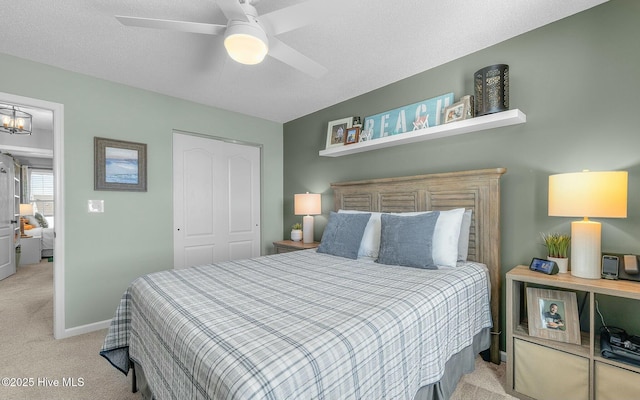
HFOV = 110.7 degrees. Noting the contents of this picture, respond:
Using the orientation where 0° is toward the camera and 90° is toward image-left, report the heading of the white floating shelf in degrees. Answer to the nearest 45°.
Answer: approximately 45°

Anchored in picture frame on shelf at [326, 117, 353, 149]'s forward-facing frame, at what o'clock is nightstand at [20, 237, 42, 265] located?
The nightstand is roughly at 2 o'clock from the picture frame on shelf.

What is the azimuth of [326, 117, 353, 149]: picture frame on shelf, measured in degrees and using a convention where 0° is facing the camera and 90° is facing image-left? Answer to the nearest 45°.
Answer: approximately 45°

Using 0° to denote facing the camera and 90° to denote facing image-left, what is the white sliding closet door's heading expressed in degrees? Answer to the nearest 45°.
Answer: approximately 315°

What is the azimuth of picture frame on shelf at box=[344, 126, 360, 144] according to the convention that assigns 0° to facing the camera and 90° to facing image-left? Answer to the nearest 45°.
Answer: approximately 45°

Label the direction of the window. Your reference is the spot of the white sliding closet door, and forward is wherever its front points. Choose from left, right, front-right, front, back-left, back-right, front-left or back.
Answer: back

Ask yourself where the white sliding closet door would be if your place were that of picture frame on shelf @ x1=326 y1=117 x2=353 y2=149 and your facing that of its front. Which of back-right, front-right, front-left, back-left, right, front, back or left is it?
front-right

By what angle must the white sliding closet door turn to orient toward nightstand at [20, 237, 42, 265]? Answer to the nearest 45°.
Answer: approximately 180°

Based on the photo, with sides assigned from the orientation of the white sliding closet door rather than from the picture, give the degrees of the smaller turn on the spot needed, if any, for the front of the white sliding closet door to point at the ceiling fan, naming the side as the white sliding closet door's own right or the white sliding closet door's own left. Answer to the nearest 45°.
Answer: approximately 45° to the white sliding closet door's own right

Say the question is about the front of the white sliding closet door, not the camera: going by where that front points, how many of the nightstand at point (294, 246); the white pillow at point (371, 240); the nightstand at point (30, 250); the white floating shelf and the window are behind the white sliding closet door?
2

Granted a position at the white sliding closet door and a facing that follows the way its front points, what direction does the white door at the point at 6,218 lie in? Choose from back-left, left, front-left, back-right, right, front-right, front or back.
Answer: back

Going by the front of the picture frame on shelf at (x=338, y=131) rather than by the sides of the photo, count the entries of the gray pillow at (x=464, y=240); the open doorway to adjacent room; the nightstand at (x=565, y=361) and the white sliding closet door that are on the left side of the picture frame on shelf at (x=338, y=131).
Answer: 2

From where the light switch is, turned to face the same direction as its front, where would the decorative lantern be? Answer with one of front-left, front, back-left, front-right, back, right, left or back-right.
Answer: front-left

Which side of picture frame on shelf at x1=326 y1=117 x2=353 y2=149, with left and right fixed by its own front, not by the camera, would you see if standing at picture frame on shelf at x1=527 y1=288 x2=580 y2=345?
left

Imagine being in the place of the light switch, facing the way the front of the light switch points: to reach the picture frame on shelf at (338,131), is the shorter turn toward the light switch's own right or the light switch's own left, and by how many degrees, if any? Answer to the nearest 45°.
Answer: approximately 45° to the light switch's own left

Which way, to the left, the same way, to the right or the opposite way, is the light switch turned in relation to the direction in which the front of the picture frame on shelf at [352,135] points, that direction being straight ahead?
to the left

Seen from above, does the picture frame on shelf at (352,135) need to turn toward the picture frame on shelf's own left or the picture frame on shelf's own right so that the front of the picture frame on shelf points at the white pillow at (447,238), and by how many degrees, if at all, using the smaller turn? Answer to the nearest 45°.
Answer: approximately 90° to the picture frame on shelf's own left
